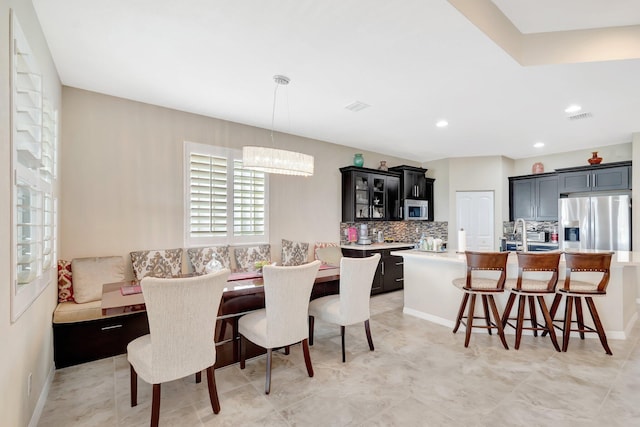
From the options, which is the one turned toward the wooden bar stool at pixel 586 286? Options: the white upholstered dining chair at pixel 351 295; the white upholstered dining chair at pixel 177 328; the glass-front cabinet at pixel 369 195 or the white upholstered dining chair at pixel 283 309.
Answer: the glass-front cabinet

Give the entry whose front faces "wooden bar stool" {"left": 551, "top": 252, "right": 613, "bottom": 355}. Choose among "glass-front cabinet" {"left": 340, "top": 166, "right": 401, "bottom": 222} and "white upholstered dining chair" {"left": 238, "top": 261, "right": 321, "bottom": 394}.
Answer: the glass-front cabinet

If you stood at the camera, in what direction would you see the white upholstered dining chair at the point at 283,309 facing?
facing away from the viewer and to the left of the viewer

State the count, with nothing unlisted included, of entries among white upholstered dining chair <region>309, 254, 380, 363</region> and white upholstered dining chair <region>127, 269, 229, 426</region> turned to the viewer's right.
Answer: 0

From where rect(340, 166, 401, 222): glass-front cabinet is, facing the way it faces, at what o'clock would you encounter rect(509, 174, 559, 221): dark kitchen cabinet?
The dark kitchen cabinet is roughly at 10 o'clock from the glass-front cabinet.

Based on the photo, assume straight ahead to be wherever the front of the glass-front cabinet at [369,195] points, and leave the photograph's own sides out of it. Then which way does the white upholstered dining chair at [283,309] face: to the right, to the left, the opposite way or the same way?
the opposite way

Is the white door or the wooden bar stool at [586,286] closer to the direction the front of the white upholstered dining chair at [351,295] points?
the white door

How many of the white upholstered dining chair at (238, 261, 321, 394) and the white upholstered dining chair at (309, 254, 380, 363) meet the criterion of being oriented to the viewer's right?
0

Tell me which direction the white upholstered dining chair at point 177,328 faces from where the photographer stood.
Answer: facing away from the viewer and to the left of the viewer

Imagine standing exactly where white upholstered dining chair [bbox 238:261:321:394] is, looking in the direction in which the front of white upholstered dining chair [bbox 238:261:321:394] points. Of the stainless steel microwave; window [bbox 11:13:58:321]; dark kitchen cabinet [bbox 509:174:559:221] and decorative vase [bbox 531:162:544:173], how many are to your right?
3

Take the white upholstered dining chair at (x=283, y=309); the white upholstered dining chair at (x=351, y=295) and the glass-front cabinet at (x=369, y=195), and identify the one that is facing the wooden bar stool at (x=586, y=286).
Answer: the glass-front cabinet

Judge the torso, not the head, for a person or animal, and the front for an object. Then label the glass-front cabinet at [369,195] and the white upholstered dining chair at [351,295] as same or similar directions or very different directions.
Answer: very different directions

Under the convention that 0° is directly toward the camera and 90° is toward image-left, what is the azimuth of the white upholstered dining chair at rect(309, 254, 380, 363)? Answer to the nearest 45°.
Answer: approximately 135°

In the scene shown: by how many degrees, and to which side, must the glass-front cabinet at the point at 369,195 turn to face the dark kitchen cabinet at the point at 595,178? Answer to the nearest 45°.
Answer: approximately 45° to its left

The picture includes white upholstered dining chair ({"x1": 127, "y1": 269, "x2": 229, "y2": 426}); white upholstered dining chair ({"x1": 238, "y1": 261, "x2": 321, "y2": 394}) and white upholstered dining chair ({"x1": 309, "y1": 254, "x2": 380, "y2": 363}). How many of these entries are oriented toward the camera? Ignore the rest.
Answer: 0

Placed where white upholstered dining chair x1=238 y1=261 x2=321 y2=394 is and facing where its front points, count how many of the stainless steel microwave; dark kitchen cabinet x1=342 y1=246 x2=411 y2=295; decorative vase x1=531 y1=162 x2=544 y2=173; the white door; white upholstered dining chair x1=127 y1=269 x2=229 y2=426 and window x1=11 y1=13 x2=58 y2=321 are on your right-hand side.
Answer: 4

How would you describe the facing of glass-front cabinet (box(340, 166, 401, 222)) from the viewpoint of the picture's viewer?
facing the viewer and to the right of the viewer

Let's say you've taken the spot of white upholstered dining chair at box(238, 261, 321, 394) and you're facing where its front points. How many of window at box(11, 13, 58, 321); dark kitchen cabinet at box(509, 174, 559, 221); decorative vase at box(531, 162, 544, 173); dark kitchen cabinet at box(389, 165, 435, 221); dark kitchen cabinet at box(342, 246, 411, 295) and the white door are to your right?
5
